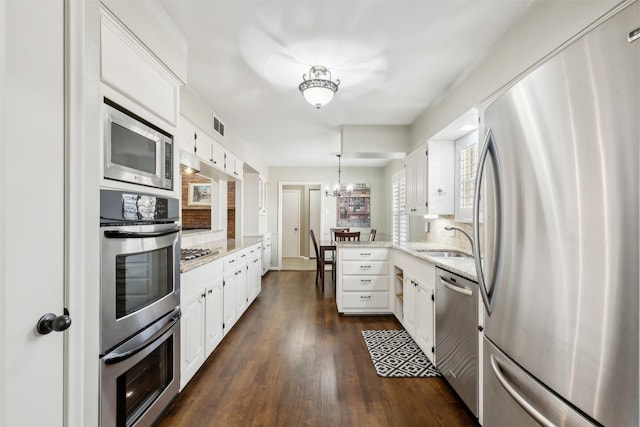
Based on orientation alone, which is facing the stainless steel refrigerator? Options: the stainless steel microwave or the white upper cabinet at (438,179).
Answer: the stainless steel microwave

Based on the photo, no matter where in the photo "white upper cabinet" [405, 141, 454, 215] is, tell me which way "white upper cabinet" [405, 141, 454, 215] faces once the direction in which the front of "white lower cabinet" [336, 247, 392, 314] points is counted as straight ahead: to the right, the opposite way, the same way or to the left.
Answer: to the right

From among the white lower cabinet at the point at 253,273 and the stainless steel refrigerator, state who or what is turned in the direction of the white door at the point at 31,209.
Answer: the stainless steel refrigerator

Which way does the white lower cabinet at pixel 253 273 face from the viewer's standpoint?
to the viewer's right

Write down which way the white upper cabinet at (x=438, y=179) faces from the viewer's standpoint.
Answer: facing to the left of the viewer

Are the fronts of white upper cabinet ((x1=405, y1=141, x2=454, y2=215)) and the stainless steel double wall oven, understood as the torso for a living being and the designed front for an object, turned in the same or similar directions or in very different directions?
very different directions

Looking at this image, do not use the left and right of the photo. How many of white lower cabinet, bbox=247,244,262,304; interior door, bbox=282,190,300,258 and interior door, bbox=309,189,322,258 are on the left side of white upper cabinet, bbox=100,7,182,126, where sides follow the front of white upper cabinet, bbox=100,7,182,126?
3

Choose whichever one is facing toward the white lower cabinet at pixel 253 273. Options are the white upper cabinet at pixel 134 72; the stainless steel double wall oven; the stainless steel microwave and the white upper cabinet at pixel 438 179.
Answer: the white upper cabinet at pixel 438 179
